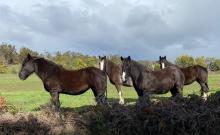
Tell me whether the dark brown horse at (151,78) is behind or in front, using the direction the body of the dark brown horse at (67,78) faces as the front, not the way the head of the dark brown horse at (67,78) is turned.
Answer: behind

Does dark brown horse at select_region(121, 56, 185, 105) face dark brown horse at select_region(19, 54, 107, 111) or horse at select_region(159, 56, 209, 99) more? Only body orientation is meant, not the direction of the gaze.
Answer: the dark brown horse

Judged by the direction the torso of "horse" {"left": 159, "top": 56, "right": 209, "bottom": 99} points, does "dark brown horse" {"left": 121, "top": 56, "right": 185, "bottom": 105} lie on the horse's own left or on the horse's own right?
on the horse's own left

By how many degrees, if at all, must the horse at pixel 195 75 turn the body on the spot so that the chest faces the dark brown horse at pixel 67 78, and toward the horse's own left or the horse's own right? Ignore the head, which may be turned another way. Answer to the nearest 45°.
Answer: approximately 45° to the horse's own left

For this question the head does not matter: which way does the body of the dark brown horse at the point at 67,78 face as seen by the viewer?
to the viewer's left

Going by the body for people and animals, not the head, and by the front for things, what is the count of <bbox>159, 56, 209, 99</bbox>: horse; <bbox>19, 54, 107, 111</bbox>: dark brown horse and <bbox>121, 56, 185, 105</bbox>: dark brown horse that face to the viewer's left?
3

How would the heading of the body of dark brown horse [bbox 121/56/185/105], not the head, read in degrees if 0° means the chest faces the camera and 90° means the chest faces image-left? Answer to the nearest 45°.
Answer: approximately 90°

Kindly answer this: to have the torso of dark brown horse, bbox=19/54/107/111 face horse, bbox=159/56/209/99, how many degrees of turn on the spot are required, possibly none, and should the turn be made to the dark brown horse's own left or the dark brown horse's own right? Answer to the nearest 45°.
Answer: approximately 135° to the dark brown horse's own right

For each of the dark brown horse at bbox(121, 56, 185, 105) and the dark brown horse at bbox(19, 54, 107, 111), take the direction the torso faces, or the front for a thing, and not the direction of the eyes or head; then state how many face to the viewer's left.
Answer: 2

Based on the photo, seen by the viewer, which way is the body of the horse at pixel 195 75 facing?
to the viewer's left

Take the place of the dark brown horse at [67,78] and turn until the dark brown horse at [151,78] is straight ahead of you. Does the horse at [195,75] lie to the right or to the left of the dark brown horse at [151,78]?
left
